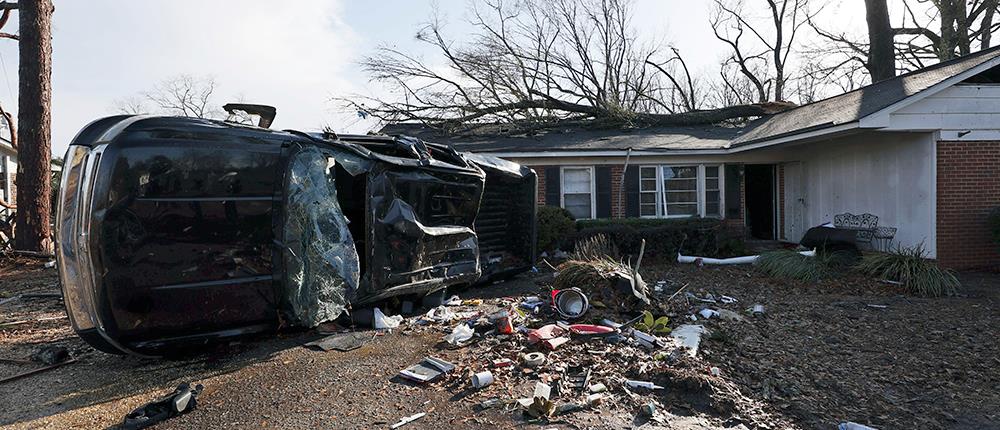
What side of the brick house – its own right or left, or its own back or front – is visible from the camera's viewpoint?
front

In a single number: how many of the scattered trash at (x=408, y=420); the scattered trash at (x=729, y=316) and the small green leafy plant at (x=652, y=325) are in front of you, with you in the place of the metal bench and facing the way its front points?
3

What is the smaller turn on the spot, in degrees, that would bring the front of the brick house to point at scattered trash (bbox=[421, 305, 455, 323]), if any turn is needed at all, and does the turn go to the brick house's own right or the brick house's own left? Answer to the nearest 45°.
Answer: approximately 45° to the brick house's own right

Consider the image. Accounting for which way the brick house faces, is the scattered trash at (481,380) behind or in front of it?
in front

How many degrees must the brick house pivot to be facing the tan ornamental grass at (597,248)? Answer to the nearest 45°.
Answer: approximately 45° to its right

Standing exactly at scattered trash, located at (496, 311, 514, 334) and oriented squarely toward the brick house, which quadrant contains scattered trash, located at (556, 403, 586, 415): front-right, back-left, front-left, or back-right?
back-right

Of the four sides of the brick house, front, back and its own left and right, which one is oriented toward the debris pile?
front

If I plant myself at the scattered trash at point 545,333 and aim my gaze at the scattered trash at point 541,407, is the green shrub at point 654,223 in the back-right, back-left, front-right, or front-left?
back-left

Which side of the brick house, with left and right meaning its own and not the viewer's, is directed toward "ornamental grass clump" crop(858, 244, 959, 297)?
front

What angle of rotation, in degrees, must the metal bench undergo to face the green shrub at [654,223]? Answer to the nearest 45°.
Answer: approximately 45° to its right

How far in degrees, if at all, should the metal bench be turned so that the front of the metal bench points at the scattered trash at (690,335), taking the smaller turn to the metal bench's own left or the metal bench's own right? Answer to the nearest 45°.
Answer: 0° — it already faces it

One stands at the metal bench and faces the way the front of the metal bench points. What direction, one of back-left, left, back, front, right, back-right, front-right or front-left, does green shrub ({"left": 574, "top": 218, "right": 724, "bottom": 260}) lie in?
front-right

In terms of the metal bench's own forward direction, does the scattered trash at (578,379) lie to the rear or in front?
in front

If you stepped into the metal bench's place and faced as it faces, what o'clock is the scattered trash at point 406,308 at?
The scattered trash is roughly at 1 o'clock from the metal bench.

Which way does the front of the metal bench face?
toward the camera
